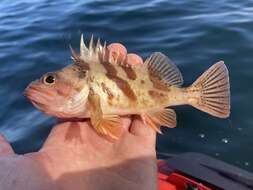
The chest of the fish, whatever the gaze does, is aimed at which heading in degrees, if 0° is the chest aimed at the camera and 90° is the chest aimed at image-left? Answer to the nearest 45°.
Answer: approximately 90°
